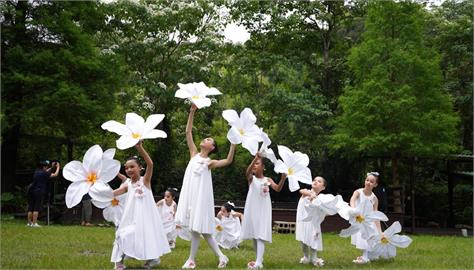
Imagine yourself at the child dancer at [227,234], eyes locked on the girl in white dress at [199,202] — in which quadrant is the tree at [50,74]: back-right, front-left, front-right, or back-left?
back-right

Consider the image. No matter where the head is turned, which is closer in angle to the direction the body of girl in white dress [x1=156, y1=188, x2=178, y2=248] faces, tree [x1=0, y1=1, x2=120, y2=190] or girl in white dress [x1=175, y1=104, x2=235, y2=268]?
the girl in white dress

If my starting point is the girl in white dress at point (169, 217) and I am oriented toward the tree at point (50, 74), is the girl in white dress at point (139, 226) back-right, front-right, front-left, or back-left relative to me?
back-left

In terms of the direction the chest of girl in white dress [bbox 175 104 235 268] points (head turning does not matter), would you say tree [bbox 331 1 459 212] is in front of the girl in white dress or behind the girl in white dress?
behind

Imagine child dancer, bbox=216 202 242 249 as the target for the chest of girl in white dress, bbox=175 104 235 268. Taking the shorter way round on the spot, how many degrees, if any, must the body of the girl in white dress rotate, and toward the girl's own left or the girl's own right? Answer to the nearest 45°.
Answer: approximately 180°

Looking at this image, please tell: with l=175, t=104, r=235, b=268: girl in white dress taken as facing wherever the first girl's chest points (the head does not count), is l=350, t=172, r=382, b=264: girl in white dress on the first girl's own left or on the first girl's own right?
on the first girl's own left
